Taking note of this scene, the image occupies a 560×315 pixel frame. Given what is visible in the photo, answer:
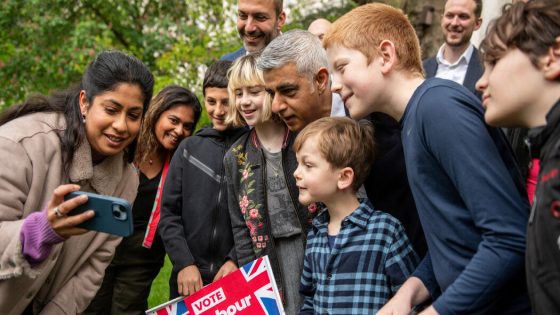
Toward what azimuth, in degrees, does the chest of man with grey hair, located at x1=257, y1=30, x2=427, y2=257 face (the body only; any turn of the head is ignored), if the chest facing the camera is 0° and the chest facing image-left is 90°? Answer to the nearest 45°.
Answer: approximately 45°

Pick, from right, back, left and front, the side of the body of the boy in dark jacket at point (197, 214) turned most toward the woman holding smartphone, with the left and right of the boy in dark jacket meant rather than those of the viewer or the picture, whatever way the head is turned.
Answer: right

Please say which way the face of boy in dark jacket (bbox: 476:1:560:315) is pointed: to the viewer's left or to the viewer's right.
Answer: to the viewer's left

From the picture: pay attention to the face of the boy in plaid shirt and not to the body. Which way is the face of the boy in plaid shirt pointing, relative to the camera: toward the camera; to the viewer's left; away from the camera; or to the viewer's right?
to the viewer's left

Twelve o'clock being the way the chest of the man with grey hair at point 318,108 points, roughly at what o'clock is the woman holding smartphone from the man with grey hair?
The woman holding smartphone is roughly at 1 o'clock from the man with grey hair.

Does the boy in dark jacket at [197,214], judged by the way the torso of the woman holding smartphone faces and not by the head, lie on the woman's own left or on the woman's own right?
on the woman's own left

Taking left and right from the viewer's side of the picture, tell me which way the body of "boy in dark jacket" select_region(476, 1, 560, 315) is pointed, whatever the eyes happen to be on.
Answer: facing to the left of the viewer

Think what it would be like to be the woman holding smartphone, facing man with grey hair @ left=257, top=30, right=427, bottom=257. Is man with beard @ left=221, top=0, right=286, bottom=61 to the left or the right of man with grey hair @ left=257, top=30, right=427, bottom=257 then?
left

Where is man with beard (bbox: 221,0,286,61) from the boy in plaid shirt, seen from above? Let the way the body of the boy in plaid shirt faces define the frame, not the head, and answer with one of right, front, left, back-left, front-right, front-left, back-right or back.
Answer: back-right
